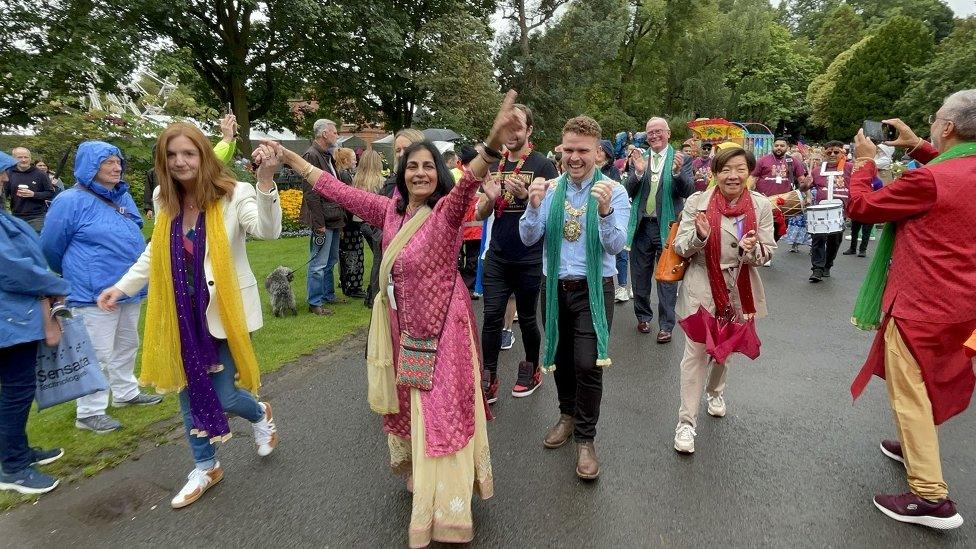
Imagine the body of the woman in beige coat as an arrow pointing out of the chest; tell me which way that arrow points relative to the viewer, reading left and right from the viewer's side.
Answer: facing the viewer

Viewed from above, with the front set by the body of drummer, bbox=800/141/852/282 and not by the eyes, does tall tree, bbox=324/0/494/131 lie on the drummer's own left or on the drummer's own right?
on the drummer's own right

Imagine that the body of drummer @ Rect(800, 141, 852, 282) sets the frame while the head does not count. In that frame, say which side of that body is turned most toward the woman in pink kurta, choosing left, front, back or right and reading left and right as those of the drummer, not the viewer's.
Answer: front

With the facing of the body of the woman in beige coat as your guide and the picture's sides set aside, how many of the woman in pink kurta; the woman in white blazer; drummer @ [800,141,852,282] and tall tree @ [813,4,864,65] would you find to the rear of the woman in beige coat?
2

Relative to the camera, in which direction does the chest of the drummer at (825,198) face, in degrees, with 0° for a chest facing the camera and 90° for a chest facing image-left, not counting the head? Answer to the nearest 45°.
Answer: approximately 0°

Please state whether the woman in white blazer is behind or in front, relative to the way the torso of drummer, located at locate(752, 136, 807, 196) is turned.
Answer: in front

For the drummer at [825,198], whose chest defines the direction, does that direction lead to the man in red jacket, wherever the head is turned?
yes

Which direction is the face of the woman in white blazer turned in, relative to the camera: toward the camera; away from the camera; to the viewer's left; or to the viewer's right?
toward the camera

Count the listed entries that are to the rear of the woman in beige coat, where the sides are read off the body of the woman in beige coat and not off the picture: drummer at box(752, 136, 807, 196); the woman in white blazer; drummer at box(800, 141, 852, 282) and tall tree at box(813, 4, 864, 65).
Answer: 3

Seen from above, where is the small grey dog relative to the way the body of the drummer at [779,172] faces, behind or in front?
in front

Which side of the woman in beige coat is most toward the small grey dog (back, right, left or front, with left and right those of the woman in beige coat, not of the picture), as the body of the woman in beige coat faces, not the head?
right

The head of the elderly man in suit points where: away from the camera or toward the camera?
toward the camera

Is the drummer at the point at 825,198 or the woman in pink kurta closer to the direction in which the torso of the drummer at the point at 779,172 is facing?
the woman in pink kurta

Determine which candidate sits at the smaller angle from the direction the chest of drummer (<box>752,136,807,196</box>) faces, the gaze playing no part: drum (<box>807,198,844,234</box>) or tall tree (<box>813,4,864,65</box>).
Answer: the drum

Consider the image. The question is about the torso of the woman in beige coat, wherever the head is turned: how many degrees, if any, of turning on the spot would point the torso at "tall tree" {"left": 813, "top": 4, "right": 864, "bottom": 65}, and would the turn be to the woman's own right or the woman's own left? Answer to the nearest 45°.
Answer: approximately 180°

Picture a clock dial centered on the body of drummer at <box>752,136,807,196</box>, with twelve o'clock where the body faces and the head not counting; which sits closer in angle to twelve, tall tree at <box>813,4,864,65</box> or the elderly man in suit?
the elderly man in suit

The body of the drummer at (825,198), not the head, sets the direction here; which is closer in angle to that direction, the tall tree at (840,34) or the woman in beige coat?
the woman in beige coat

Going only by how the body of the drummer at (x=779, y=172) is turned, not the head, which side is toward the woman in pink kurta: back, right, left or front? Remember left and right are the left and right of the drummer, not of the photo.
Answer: front
